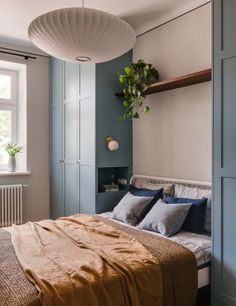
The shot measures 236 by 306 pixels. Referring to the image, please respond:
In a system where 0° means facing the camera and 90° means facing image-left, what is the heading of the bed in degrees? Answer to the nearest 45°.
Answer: approximately 45°

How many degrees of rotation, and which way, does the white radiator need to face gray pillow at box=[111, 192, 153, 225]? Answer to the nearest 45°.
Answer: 0° — it already faces it

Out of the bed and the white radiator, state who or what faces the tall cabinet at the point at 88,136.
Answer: the white radiator

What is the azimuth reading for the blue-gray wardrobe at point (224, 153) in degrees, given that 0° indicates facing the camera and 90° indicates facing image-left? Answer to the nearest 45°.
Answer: approximately 45°

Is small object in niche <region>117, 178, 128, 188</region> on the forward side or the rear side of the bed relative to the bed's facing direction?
on the rear side

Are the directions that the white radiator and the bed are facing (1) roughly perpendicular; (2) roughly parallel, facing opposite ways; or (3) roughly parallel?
roughly perpendicular

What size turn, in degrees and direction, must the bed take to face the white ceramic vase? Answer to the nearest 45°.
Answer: approximately 90° to its right

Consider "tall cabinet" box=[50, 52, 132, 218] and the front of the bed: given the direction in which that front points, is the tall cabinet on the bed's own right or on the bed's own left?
on the bed's own right
